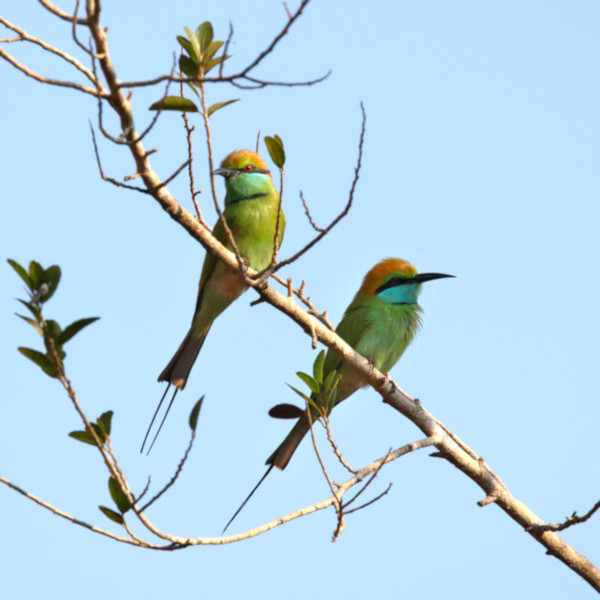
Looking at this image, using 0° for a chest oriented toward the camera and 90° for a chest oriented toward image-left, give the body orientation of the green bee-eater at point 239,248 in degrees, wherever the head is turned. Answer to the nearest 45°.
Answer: approximately 0°
